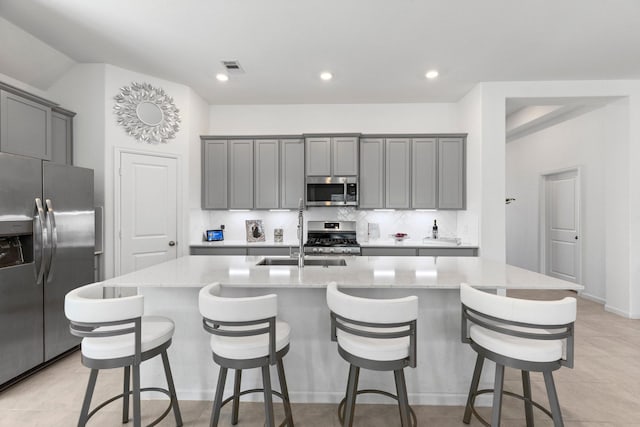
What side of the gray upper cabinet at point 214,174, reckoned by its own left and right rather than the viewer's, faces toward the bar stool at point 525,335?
front

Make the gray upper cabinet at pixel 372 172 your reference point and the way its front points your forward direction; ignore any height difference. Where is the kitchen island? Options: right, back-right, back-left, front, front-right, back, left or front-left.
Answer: front

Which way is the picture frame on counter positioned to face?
toward the camera

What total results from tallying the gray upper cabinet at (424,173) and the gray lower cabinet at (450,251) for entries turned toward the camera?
2

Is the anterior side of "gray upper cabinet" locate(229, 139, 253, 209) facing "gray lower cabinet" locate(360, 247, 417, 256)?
no

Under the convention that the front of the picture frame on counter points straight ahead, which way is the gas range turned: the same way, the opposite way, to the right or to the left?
the same way

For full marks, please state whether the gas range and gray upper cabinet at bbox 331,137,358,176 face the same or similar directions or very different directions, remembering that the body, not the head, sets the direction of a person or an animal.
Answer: same or similar directions

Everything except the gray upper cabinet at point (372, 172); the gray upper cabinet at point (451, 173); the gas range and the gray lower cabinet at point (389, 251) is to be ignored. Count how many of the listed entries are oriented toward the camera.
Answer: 4

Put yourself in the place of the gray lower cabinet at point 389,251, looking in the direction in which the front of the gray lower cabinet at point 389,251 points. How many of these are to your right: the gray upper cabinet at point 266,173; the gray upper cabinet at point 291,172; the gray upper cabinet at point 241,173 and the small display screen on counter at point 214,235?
4

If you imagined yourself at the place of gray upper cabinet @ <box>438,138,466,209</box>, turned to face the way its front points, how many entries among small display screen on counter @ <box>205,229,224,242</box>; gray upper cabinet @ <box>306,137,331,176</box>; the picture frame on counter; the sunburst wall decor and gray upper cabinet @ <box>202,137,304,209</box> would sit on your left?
0

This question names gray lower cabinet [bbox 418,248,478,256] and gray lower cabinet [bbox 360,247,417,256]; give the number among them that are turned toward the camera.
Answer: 2

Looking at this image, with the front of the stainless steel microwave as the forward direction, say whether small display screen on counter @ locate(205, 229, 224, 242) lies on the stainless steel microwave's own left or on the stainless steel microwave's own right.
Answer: on the stainless steel microwave's own right

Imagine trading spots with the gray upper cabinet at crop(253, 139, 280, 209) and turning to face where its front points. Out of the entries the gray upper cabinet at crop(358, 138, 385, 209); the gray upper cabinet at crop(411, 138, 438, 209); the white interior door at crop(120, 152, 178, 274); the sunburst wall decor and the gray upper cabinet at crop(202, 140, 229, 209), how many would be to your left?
2

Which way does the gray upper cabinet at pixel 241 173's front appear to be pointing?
toward the camera

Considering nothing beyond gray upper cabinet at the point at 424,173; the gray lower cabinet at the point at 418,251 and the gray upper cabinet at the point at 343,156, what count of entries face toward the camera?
3

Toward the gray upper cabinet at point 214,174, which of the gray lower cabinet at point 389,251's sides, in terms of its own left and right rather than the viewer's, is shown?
right

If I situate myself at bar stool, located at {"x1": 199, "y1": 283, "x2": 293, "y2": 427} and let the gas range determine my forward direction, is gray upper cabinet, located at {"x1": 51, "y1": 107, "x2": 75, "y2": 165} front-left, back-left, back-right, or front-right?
front-left

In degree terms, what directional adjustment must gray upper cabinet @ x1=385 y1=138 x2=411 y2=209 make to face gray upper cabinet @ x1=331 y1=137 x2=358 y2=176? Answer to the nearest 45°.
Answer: approximately 90° to its right

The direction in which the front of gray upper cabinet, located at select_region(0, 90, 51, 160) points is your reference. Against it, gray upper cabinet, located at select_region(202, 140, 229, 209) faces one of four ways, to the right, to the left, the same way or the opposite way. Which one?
to the right

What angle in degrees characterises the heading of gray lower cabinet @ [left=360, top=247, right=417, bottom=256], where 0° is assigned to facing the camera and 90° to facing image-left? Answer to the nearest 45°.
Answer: approximately 0°
